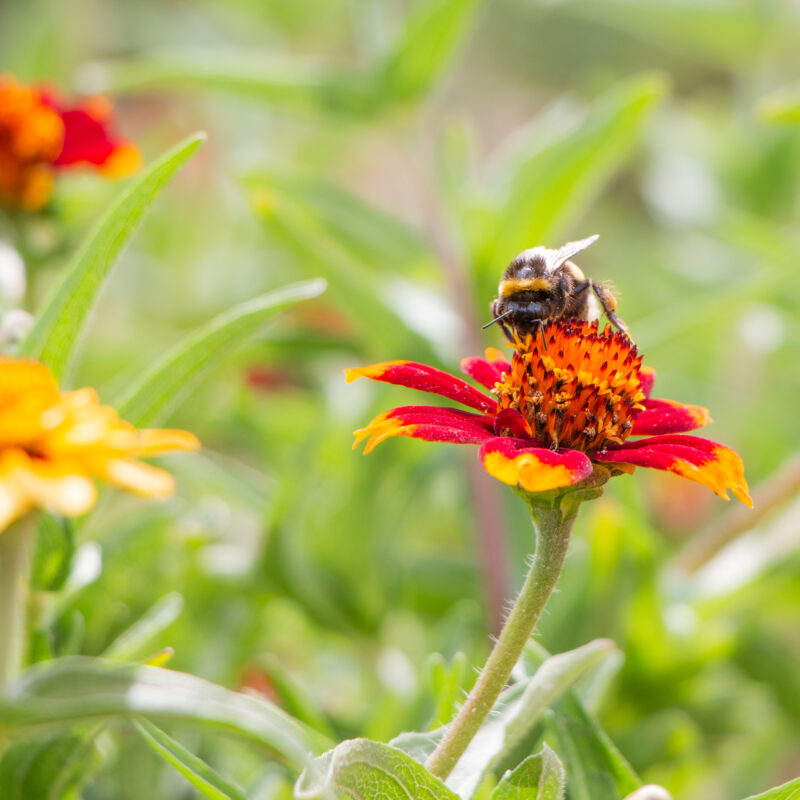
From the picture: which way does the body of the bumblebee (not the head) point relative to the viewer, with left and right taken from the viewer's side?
facing the viewer and to the left of the viewer
